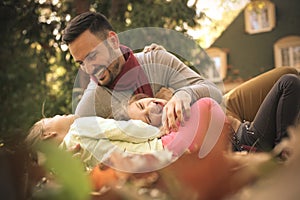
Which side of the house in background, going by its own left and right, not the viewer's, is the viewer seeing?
front
